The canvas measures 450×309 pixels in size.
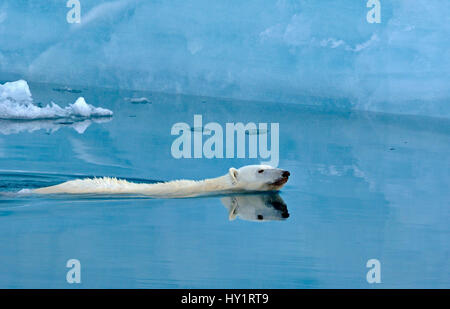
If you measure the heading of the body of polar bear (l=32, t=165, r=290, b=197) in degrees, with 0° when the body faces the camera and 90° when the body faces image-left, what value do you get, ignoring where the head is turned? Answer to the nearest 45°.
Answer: approximately 270°

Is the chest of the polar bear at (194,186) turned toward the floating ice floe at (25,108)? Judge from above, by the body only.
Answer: no
